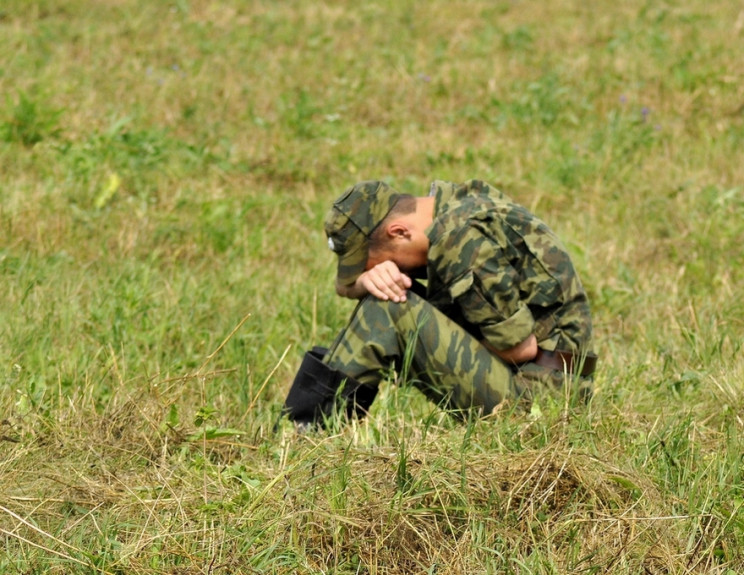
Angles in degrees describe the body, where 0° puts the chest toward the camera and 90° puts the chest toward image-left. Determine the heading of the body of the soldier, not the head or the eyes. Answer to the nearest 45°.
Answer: approximately 90°
